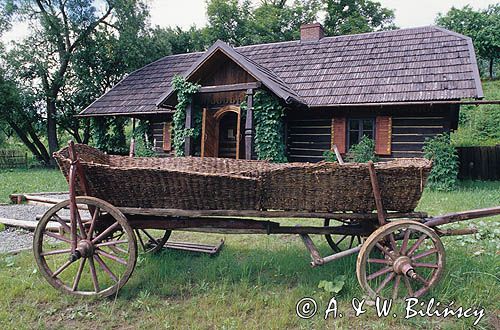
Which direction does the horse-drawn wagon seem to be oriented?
to the viewer's right

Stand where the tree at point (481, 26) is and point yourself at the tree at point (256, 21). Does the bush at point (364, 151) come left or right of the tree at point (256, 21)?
left

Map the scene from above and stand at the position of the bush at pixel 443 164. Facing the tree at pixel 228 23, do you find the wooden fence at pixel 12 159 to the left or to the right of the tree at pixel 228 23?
left

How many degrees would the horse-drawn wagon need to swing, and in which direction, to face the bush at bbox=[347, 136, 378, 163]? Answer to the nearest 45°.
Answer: approximately 90° to its left

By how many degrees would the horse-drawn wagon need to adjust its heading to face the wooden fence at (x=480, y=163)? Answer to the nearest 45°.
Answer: approximately 45° to its left

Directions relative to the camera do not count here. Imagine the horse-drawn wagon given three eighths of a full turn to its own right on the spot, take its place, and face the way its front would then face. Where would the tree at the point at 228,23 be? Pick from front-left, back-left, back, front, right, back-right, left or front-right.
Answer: back-right

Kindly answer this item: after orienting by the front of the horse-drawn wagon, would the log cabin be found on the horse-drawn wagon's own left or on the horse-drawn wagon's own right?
on the horse-drawn wagon's own left

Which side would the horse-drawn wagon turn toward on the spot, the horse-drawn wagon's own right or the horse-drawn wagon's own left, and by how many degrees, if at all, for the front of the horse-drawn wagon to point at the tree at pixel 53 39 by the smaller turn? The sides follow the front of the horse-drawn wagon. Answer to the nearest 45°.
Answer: approximately 135° to the horse-drawn wagon's own left

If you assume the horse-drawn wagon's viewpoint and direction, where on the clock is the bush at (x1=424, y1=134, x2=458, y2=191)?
The bush is roughly at 10 o'clock from the horse-drawn wagon.

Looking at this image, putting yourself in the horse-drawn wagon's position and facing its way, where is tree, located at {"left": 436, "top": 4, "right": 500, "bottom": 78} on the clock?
The tree is roughly at 10 o'clock from the horse-drawn wagon.

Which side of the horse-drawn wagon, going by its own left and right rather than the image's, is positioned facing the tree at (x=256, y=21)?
left
